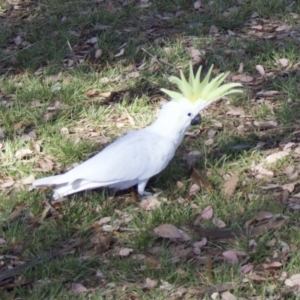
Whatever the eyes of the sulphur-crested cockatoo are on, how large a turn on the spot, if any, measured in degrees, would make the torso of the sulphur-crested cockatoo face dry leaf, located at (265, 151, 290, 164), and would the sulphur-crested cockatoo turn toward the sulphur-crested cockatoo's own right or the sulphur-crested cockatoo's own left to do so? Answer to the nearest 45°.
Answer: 0° — it already faces it

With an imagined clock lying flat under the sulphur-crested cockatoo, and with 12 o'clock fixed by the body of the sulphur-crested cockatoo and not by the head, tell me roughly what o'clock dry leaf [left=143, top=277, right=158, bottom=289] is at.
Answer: The dry leaf is roughly at 3 o'clock from the sulphur-crested cockatoo.

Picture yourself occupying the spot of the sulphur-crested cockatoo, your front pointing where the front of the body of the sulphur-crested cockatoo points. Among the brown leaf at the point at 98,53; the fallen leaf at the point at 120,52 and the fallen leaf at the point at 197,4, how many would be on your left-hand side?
3

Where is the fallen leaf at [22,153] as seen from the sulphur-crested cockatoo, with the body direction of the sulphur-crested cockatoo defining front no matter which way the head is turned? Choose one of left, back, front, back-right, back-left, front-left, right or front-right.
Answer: back-left

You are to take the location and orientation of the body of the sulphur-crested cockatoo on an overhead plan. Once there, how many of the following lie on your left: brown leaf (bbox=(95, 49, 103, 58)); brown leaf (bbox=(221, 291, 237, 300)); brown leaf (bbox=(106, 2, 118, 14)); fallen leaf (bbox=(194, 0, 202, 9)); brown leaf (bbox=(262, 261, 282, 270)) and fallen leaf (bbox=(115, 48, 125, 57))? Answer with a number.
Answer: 4

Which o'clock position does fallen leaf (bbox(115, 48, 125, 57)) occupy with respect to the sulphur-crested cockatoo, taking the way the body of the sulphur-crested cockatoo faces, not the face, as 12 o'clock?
The fallen leaf is roughly at 9 o'clock from the sulphur-crested cockatoo.

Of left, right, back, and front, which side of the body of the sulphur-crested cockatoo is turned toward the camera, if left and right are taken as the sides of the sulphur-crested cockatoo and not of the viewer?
right

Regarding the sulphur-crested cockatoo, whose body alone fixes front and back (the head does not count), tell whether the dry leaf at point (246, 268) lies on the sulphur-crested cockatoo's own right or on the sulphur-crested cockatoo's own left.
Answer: on the sulphur-crested cockatoo's own right

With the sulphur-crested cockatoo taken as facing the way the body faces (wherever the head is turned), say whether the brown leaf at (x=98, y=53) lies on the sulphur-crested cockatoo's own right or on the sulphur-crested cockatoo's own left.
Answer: on the sulphur-crested cockatoo's own left

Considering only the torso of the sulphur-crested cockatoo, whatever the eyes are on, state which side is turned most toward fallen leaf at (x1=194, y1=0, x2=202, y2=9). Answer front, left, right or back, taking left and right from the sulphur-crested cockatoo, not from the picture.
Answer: left

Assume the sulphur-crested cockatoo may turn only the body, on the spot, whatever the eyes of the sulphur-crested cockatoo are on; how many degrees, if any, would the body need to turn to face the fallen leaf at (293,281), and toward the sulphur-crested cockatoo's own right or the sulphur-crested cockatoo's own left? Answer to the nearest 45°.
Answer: approximately 45° to the sulphur-crested cockatoo's own right

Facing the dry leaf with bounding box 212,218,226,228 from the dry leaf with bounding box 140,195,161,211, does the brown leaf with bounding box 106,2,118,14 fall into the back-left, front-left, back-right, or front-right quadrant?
back-left
